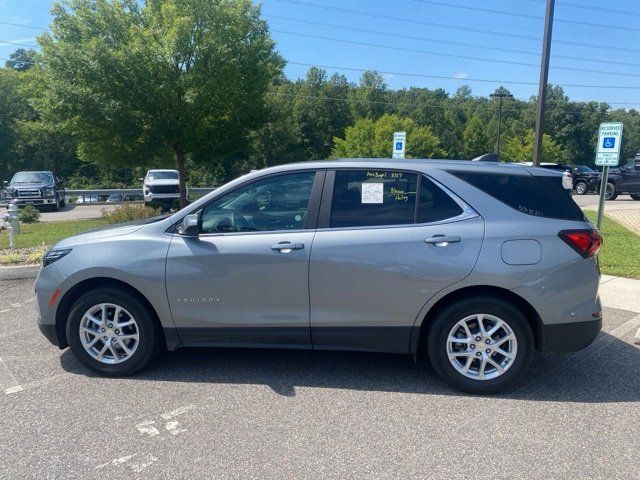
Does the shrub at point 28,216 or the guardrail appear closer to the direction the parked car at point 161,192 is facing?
the shrub

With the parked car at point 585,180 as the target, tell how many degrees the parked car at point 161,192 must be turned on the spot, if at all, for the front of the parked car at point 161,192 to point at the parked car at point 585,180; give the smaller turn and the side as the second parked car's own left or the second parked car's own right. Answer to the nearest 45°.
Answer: approximately 90° to the second parked car's own left

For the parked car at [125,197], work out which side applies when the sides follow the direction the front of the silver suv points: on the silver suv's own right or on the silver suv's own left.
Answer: on the silver suv's own right

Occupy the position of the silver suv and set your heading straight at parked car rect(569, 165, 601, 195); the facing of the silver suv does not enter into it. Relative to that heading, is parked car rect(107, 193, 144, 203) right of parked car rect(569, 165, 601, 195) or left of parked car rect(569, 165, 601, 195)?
left

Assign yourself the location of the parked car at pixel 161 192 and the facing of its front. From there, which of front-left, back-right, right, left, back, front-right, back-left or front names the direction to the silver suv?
front

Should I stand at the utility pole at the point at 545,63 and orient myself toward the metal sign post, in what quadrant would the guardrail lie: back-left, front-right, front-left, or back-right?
back-right

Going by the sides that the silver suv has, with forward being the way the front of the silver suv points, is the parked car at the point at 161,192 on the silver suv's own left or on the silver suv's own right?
on the silver suv's own right

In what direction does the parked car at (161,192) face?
toward the camera

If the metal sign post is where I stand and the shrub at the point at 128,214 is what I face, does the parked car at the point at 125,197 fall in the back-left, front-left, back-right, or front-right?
front-right

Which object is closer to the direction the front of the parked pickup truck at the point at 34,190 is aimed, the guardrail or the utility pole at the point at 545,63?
the utility pole

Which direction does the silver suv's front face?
to the viewer's left

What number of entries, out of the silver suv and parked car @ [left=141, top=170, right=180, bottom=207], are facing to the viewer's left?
1

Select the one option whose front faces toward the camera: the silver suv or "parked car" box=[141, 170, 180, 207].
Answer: the parked car

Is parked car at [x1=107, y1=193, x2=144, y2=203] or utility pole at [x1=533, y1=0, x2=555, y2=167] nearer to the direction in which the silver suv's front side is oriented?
the parked car

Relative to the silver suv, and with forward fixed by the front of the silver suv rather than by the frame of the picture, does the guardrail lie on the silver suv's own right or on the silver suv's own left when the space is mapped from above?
on the silver suv's own right

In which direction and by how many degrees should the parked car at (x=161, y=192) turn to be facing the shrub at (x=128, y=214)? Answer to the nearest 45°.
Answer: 0° — it already faces it
